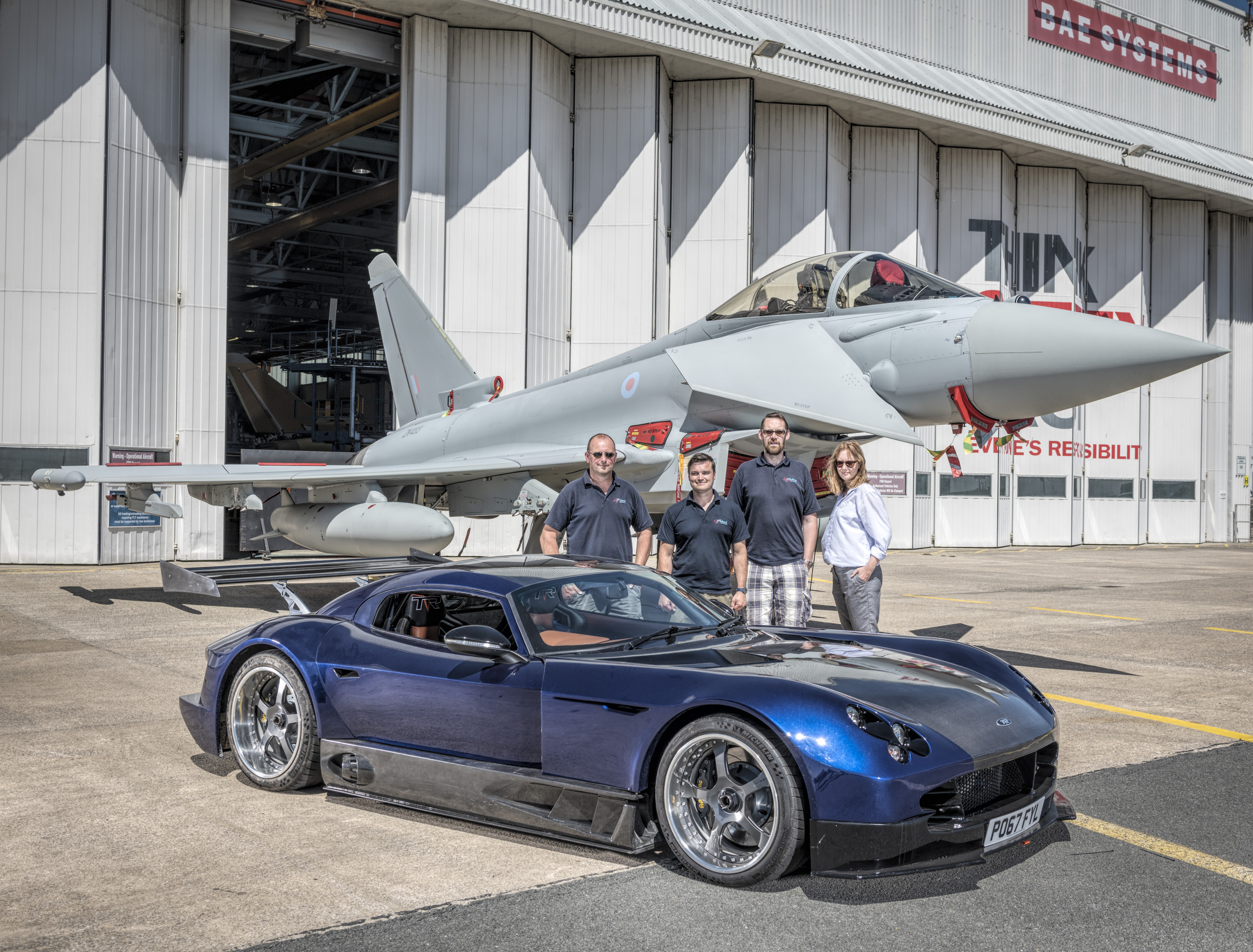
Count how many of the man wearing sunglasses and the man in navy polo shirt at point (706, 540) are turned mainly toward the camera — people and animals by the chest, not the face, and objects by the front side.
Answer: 2

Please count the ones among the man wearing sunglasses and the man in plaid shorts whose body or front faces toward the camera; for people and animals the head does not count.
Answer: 2

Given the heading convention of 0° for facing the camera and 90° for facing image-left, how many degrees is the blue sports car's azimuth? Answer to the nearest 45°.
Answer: approximately 315°

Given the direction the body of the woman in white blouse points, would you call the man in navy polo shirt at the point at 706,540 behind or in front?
in front

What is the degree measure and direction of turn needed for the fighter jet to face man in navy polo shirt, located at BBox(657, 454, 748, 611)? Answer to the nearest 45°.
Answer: approximately 45° to its right

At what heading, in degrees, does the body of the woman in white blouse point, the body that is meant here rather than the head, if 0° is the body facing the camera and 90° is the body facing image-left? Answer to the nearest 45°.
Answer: approximately 45°

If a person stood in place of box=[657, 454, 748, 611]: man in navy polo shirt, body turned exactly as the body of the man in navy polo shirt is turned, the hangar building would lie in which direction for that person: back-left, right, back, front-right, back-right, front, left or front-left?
back

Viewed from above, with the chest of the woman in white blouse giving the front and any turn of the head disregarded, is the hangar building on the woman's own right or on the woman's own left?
on the woman's own right

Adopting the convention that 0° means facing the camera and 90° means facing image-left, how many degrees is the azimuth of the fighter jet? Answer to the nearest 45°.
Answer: approximately 315°

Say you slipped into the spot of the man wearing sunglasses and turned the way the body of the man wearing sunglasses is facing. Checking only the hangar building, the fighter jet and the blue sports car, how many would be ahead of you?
1

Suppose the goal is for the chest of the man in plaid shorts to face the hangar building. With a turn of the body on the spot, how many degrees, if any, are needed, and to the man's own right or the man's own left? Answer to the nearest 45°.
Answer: approximately 180°
